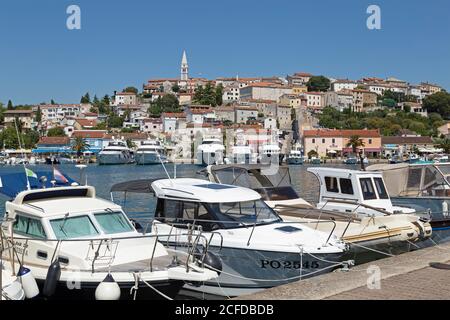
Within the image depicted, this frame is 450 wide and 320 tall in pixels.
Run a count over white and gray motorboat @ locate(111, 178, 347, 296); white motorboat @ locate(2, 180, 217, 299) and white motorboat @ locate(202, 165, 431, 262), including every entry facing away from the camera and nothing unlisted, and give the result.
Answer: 0

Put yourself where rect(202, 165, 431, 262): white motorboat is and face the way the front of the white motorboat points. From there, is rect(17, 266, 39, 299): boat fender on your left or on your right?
on your right

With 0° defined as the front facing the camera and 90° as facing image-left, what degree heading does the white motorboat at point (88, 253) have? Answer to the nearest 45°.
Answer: approximately 315°

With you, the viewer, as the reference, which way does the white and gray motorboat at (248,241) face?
facing the viewer and to the right of the viewer

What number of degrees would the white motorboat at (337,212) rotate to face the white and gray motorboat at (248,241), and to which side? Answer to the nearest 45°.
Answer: approximately 90° to its right

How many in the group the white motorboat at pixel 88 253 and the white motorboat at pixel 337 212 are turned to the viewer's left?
0

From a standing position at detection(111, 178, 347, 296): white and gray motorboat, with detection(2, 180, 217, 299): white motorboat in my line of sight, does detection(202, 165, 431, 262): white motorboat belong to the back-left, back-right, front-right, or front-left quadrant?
back-right

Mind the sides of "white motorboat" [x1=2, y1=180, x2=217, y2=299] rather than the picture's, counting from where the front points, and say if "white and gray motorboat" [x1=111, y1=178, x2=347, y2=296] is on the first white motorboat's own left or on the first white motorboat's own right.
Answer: on the first white motorboat's own left

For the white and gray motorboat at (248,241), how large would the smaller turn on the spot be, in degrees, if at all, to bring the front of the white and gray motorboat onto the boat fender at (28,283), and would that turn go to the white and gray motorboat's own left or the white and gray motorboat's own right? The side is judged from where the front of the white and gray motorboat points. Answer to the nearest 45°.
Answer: approximately 90° to the white and gray motorboat's own right
